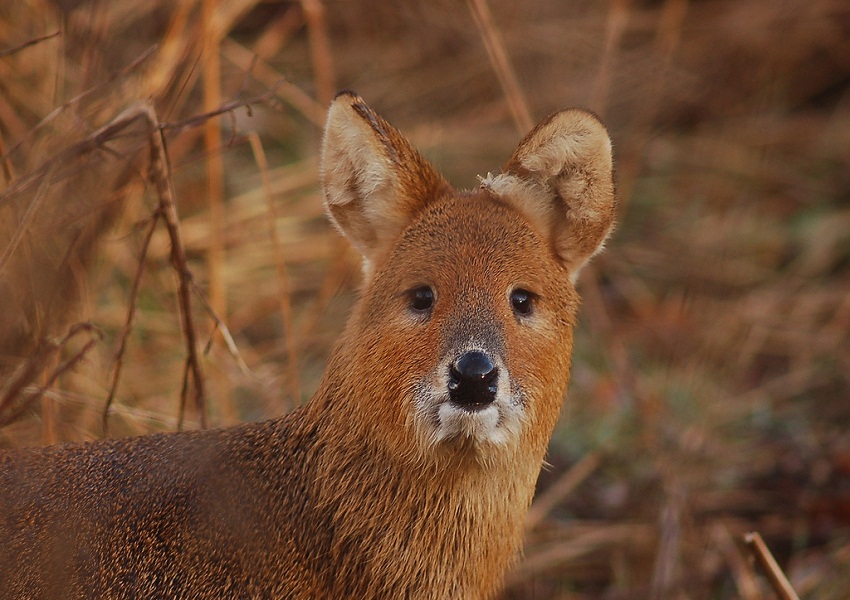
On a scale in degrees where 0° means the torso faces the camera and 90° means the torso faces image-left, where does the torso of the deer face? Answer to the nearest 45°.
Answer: approximately 270°

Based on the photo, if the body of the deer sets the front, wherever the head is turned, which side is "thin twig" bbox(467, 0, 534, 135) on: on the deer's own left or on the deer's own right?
on the deer's own left

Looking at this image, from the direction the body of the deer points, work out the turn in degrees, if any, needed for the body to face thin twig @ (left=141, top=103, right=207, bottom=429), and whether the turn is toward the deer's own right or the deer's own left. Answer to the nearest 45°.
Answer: approximately 135° to the deer's own left

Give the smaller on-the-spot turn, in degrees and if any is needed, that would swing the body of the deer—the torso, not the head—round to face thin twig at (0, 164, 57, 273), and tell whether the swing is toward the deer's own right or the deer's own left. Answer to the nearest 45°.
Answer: approximately 180°
